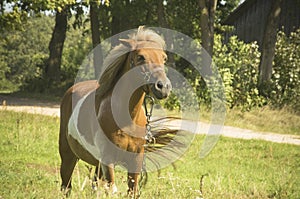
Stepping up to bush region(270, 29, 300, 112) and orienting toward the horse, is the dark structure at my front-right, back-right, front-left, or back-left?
back-right

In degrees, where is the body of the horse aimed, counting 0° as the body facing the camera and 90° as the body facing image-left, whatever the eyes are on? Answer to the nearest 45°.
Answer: approximately 315°

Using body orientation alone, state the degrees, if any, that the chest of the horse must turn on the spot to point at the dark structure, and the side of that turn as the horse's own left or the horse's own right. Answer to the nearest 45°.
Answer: approximately 135° to the horse's own left

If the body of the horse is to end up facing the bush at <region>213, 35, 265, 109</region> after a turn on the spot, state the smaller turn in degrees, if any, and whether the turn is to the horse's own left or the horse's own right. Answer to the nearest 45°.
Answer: approximately 135° to the horse's own left

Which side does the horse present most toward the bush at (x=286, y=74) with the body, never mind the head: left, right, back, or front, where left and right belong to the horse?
left
